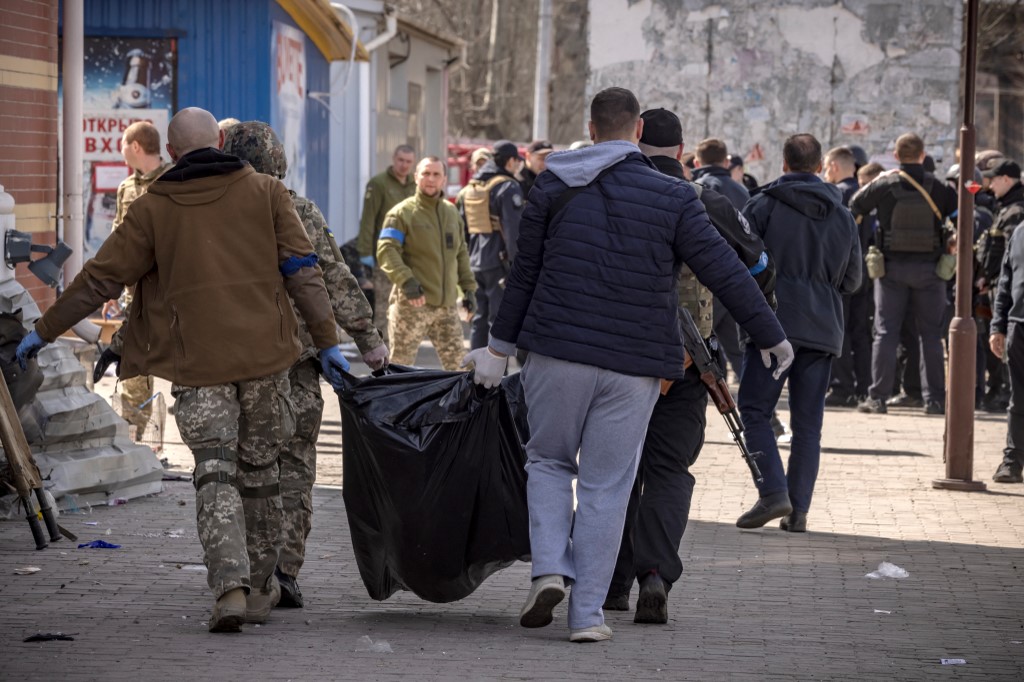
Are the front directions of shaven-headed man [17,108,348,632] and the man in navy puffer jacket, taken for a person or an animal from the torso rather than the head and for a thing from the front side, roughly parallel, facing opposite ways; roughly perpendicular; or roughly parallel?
roughly parallel

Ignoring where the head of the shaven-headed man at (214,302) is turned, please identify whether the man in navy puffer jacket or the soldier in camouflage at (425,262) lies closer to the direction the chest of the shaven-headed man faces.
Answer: the soldier in camouflage

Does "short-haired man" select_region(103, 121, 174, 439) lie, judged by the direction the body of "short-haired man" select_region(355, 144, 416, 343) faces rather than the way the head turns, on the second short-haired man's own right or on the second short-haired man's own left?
on the second short-haired man's own right

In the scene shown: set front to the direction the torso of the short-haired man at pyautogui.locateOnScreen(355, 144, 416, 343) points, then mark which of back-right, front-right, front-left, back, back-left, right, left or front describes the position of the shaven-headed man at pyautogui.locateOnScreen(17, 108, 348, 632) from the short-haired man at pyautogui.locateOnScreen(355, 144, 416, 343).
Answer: front-right

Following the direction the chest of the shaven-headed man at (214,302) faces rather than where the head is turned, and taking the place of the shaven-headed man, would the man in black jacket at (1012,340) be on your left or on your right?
on your right

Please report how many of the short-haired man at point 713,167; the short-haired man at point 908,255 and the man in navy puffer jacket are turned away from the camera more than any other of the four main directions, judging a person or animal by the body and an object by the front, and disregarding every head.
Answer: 3

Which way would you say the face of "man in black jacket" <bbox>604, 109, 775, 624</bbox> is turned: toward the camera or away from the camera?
away from the camera

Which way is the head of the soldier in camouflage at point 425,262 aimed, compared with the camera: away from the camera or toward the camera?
toward the camera

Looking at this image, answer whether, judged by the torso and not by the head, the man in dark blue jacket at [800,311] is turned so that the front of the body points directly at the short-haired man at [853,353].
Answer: yes

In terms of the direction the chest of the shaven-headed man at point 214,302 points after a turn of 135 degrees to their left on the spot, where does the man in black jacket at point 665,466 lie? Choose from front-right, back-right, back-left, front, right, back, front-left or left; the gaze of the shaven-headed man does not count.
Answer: back-left

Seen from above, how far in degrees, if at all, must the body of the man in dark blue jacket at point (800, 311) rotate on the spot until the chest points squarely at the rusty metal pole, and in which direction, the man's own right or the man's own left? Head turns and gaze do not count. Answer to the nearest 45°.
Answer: approximately 45° to the man's own right

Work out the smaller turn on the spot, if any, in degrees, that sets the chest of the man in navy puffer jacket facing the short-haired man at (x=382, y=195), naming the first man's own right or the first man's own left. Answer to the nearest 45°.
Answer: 0° — they already face them

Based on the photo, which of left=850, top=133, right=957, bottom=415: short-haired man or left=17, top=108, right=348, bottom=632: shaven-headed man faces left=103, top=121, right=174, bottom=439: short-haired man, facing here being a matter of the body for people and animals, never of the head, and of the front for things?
left=17, top=108, right=348, bottom=632: shaven-headed man

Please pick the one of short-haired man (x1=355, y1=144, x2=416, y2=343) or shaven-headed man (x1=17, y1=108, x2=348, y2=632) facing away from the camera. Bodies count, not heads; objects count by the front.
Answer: shaven-headed man (x1=17, y1=108, x2=348, y2=632)

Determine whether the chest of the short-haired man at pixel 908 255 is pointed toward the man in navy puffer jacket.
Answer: no

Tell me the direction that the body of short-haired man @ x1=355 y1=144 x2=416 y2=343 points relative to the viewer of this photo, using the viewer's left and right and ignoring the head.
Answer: facing the viewer and to the right of the viewer

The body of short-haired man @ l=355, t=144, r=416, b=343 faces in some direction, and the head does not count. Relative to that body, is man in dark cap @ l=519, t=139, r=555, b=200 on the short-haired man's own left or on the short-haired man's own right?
on the short-haired man's own left

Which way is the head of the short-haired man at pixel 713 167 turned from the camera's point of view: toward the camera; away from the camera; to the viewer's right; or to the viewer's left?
away from the camera

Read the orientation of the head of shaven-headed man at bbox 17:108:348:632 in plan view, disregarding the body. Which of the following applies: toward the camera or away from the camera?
away from the camera

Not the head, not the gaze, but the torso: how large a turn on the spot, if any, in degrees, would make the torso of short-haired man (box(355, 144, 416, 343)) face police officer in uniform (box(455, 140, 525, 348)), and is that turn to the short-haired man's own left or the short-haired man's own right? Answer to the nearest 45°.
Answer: approximately 45° to the short-haired man's own left

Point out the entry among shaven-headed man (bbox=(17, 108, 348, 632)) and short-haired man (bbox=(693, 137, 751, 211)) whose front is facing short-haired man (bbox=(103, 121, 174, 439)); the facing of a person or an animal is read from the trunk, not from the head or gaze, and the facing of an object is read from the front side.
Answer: shaven-headed man (bbox=(17, 108, 348, 632))
